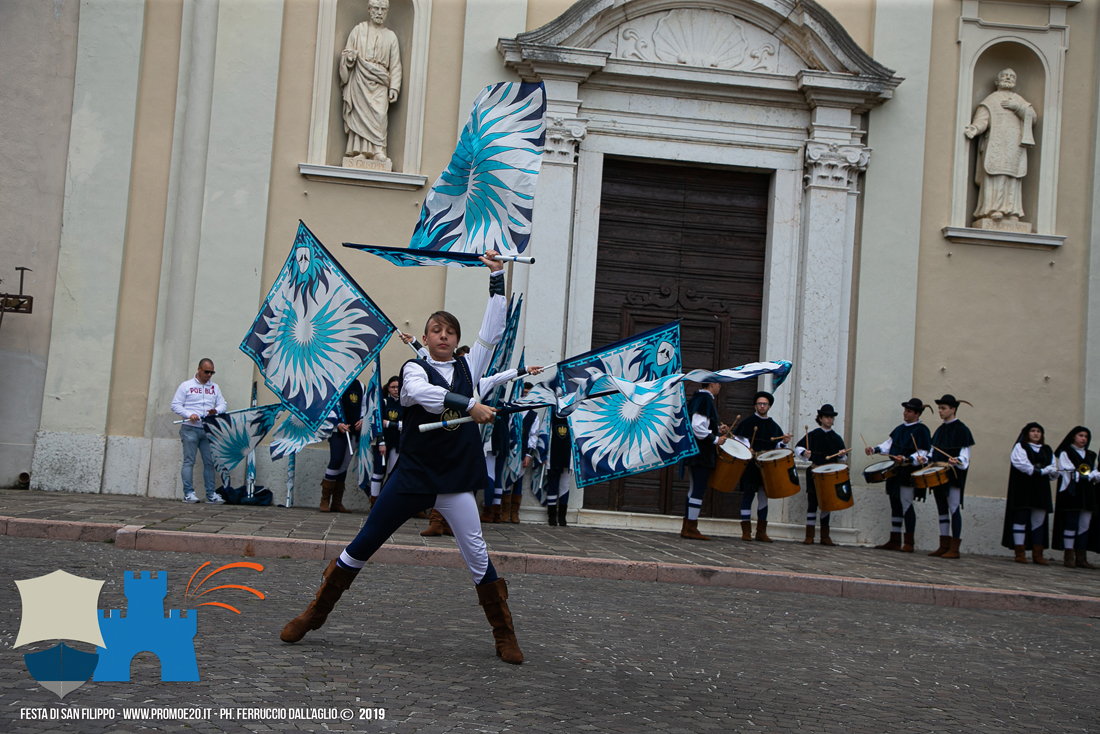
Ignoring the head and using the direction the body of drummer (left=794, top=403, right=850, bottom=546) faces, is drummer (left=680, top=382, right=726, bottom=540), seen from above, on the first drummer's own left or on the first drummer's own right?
on the first drummer's own right

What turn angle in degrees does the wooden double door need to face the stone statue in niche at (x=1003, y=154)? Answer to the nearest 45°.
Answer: approximately 90° to its left

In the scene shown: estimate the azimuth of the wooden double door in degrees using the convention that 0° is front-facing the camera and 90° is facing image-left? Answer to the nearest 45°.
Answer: approximately 0°

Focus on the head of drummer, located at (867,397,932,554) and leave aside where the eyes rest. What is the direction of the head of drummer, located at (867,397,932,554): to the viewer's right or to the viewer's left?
to the viewer's left

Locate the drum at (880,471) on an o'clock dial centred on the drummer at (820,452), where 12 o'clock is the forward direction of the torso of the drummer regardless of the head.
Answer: The drum is roughly at 9 o'clock from the drummer.

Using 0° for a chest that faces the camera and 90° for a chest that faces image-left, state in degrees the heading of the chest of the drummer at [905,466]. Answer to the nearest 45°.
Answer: approximately 45°

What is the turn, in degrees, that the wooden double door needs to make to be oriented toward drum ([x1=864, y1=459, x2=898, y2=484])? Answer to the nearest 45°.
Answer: approximately 90° to its left

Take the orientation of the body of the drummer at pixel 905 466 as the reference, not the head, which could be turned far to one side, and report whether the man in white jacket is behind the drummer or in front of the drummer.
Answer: in front

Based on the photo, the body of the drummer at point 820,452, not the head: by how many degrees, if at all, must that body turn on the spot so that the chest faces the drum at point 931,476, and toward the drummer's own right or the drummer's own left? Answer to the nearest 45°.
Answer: approximately 90° to the drummer's own left

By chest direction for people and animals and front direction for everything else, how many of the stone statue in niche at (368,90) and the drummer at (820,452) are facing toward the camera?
2
